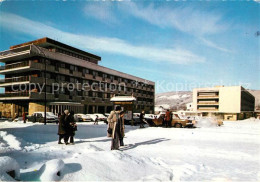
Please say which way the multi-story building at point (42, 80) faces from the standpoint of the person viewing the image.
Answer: facing the viewer and to the right of the viewer

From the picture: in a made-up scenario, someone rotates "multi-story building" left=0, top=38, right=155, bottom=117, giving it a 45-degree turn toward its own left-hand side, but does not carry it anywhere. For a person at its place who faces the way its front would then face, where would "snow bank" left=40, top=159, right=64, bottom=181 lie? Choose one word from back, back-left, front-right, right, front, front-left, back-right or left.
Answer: right

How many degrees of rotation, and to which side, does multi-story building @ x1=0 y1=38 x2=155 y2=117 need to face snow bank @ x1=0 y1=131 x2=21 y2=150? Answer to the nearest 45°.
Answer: approximately 45° to its right

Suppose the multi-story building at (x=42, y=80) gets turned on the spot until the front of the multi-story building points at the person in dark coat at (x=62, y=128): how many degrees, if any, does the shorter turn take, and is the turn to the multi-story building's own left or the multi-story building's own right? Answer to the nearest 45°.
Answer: approximately 45° to the multi-story building's own right
